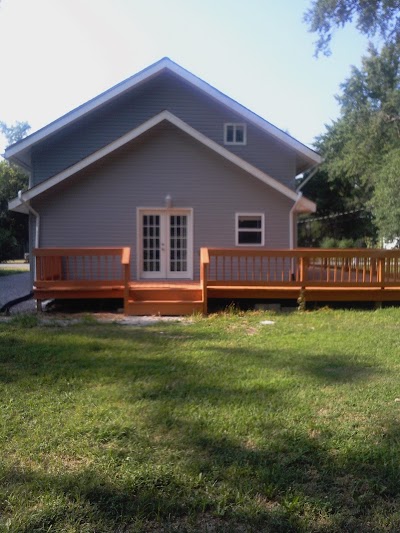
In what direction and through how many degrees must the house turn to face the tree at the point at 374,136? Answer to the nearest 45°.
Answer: approximately 135° to its left

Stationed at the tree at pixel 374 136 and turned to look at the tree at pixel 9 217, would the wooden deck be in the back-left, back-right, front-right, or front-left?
front-left

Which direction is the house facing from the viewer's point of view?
toward the camera

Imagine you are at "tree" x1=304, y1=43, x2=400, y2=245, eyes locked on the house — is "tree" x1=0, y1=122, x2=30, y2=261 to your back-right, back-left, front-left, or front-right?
front-right

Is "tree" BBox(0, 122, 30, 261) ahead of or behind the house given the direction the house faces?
behind

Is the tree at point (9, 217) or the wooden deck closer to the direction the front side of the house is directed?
the wooden deck
